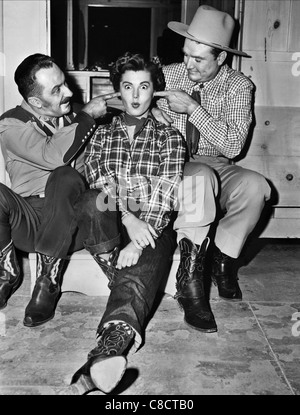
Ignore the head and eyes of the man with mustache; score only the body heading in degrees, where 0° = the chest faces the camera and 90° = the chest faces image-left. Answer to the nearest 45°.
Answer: approximately 315°

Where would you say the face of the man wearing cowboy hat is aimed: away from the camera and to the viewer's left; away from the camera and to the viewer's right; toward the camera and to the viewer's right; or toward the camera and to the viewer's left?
toward the camera and to the viewer's left

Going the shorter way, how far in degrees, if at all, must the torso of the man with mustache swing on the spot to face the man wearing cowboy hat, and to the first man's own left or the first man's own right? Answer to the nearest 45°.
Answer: approximately 45° to the first man's own left
